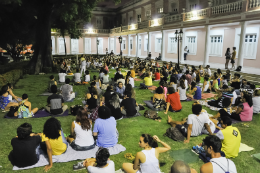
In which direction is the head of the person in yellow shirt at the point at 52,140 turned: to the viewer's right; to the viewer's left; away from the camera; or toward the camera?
away from the camera

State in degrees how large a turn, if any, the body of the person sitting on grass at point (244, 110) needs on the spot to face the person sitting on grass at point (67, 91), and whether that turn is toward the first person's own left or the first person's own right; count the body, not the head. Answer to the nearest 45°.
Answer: approximately 45° to the first person's own left

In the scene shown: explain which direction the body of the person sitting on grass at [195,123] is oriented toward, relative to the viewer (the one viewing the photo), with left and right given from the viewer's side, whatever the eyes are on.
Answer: facing away from the viewer and to the left of the viewer

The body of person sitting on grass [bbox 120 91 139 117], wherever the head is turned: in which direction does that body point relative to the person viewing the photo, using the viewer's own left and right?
facing away from the viewer

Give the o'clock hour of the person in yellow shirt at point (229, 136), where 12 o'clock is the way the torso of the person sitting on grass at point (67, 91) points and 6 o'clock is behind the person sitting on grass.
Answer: The person in yellow shirt is roughly at 5 o'clock from the person sitting on grass.

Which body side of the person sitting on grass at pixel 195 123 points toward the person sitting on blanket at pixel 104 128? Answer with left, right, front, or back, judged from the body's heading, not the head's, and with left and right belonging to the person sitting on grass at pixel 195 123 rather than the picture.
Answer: left

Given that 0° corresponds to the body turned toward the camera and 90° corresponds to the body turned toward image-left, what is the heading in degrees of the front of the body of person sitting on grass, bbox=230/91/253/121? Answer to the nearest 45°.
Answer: approximately 135°

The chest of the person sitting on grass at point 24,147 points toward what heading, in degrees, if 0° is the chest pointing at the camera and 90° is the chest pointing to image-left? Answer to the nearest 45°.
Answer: approximately 180°

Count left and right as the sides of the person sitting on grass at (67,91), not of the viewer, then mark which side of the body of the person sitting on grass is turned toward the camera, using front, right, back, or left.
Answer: back

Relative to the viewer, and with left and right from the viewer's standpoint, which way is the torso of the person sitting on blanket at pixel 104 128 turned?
facing away from the viewer

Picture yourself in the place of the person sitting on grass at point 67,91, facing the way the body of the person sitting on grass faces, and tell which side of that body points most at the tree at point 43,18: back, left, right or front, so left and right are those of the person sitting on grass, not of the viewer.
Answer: front

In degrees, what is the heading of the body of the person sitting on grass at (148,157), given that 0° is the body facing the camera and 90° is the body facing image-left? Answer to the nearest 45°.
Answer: approximately 135°

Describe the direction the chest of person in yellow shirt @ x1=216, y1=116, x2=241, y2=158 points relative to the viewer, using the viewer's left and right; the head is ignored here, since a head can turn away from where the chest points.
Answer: facing away from the viewer and to the left of the viewer
